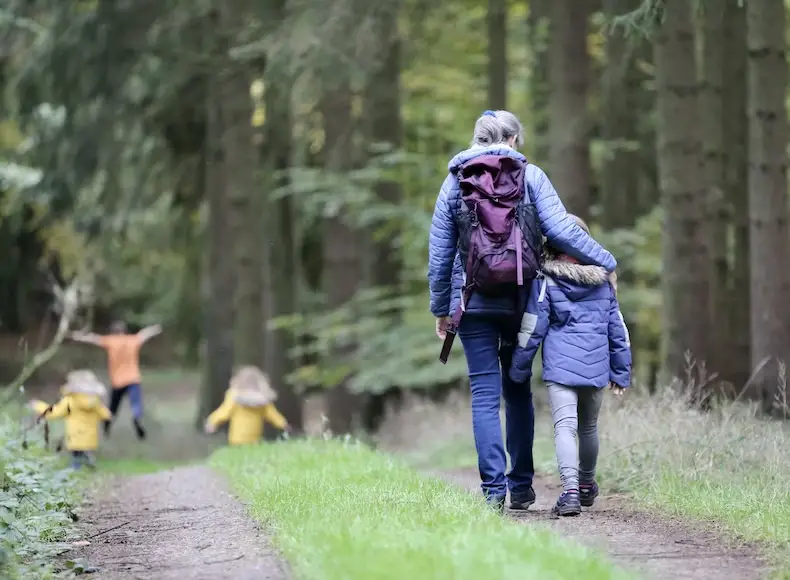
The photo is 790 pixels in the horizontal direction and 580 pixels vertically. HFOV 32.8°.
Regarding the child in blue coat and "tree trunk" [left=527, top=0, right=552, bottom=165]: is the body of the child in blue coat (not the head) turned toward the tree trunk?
yes

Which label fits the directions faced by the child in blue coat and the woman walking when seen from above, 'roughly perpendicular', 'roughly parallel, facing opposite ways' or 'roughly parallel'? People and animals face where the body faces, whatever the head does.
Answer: roughly parallel

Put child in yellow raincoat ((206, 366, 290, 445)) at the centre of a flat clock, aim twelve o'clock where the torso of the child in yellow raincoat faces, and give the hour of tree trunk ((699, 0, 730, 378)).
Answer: The tree trunk is roughly at 3 o'clock from the child in yellow raincoat.

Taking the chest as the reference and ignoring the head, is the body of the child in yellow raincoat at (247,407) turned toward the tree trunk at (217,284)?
yes

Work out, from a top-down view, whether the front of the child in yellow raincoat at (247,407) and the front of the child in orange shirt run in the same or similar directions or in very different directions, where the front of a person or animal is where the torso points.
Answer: same or similar directions

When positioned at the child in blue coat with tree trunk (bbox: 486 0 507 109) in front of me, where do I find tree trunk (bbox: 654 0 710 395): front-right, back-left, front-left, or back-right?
front-right

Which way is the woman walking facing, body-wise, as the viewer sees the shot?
away from the camera

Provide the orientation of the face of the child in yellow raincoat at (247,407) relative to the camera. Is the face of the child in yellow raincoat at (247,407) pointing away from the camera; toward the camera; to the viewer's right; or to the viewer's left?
away from the camera

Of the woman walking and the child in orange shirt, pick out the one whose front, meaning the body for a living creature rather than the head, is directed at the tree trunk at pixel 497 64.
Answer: the woman walking

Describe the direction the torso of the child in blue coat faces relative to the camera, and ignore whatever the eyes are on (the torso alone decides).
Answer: away from the camera

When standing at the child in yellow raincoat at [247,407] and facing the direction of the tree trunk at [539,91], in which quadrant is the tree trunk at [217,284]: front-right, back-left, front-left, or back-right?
front-left

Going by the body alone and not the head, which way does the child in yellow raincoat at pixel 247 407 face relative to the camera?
away from the camera

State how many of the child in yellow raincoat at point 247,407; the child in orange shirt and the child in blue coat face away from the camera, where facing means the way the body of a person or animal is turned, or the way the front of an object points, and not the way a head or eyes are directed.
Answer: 3
